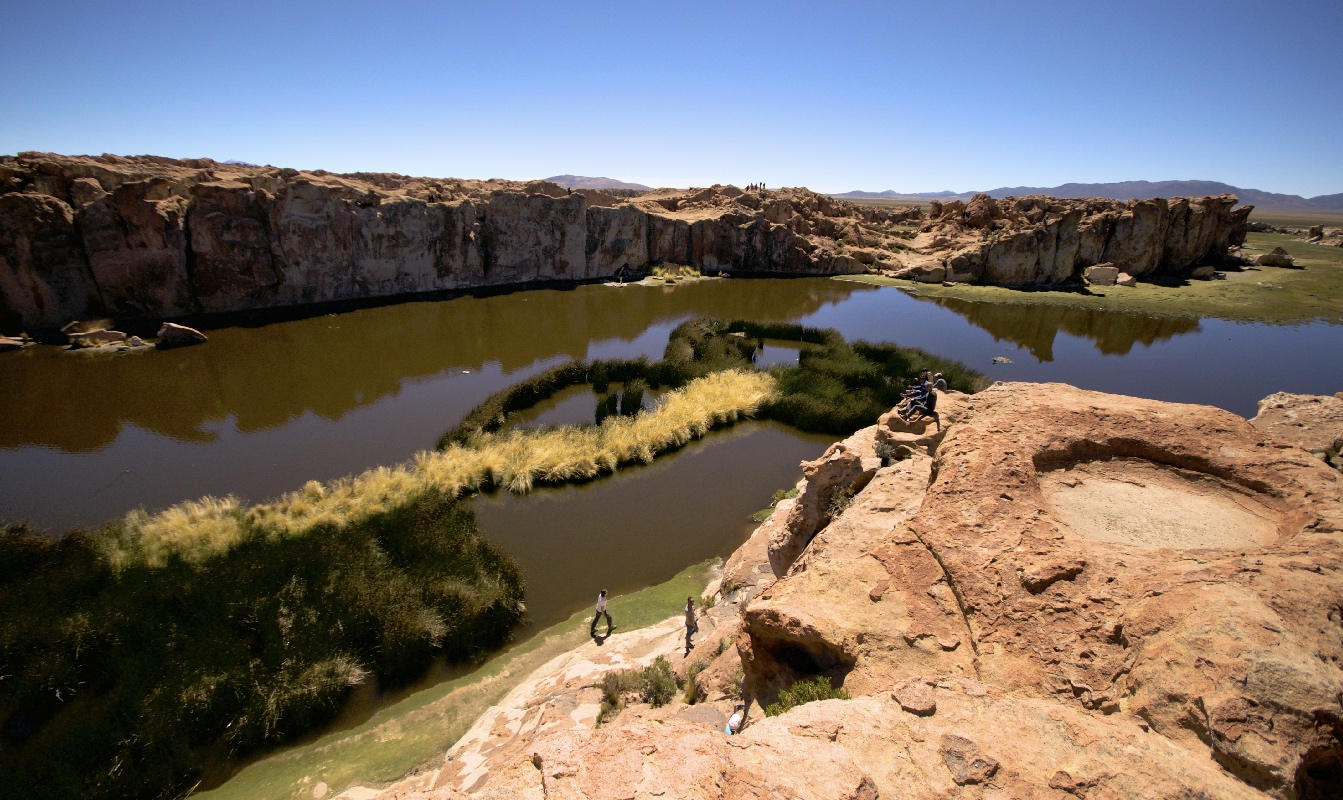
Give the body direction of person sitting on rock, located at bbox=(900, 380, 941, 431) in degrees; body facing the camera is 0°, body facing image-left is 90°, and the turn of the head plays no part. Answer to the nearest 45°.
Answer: approximately 90°

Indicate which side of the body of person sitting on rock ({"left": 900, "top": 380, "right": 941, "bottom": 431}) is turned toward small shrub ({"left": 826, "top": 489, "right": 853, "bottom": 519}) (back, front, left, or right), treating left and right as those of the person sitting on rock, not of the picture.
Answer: left

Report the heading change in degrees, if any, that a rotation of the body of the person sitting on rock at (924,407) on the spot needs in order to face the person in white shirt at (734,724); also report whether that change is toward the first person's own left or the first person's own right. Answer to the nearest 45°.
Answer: approximately 90° to the first person's own left

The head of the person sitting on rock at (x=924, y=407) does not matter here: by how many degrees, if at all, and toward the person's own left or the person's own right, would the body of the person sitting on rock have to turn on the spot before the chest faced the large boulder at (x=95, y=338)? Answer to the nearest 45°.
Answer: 0° — they already face it

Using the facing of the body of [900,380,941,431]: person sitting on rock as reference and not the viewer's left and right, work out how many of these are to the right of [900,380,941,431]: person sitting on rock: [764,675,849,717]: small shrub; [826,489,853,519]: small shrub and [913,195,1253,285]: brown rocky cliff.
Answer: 1

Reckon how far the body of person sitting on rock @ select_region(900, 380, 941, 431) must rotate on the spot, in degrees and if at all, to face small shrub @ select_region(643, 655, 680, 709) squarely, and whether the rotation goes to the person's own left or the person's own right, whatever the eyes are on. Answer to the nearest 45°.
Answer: approximately 45° to the person's own left

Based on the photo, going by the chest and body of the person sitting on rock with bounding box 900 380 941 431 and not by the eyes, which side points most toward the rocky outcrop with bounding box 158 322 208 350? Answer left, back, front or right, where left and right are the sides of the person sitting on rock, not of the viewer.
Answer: front

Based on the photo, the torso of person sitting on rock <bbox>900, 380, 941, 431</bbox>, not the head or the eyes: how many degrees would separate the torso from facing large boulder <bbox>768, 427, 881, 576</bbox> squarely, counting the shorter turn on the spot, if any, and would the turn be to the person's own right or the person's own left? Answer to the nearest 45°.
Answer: approximately 45° to the person's own left

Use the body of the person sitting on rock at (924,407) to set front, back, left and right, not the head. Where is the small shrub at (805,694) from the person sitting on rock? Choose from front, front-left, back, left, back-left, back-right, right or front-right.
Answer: left
